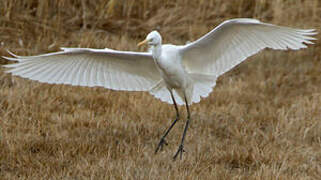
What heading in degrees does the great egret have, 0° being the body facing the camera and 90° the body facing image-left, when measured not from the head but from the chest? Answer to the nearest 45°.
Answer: approximately 45°
